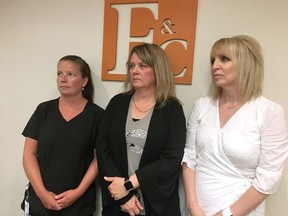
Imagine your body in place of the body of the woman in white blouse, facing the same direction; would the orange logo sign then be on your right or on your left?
on your right

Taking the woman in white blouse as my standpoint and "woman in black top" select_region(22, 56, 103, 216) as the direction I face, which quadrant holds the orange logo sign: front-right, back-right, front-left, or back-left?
front-right

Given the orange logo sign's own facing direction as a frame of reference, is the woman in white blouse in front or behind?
in front

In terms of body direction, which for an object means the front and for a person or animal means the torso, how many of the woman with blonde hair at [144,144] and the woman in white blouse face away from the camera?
0

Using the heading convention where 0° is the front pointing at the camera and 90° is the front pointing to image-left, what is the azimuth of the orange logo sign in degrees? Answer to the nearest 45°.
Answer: approximately 0°

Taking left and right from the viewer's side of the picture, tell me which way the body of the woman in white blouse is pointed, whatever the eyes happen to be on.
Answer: facing the viewer and to the left of the viewer

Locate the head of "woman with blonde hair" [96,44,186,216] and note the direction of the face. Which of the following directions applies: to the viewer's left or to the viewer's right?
to the viewer's left

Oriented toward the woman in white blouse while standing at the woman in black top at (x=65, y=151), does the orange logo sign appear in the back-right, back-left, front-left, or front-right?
front-left

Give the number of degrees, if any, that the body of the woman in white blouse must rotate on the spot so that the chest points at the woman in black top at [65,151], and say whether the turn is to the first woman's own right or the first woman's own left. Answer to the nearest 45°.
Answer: approximately 45° to the first woman's own right

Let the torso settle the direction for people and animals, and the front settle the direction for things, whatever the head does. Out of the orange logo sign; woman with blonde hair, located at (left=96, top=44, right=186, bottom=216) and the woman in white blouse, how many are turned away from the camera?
0
